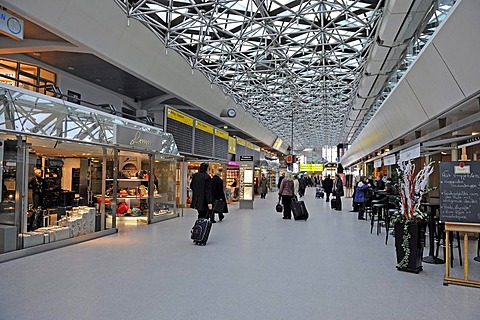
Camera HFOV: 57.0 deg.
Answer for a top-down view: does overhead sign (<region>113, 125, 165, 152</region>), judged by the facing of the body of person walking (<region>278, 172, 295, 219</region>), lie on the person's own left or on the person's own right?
on the person's own left

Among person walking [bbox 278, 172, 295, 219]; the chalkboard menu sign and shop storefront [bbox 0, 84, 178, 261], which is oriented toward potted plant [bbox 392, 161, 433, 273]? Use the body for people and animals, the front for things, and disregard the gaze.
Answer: the shop storefront

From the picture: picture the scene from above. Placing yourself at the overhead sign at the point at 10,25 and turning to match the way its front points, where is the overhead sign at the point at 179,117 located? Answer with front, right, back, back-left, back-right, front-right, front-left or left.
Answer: left

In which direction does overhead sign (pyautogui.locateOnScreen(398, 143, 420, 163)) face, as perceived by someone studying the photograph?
facing the viewer and to the left of the viewer

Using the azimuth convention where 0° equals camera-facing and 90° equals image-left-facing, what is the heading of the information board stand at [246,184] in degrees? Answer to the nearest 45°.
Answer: approximately 0°

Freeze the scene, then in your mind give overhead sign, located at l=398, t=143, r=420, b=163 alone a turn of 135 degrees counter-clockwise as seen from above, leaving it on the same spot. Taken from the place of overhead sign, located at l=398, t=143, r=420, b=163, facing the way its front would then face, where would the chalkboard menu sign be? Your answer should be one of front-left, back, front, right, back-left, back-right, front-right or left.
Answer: right

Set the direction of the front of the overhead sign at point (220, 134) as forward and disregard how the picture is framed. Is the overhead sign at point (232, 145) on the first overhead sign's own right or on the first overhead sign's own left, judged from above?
on the first overhead sign's own left

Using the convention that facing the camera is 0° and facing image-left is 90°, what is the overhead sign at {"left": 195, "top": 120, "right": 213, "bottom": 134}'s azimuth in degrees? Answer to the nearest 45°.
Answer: approximately 315°

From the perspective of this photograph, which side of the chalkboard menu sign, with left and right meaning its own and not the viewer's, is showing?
front

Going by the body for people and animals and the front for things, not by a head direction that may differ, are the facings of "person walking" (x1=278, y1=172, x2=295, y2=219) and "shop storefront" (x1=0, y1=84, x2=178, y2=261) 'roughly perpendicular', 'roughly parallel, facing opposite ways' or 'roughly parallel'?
roughly perpendicular
